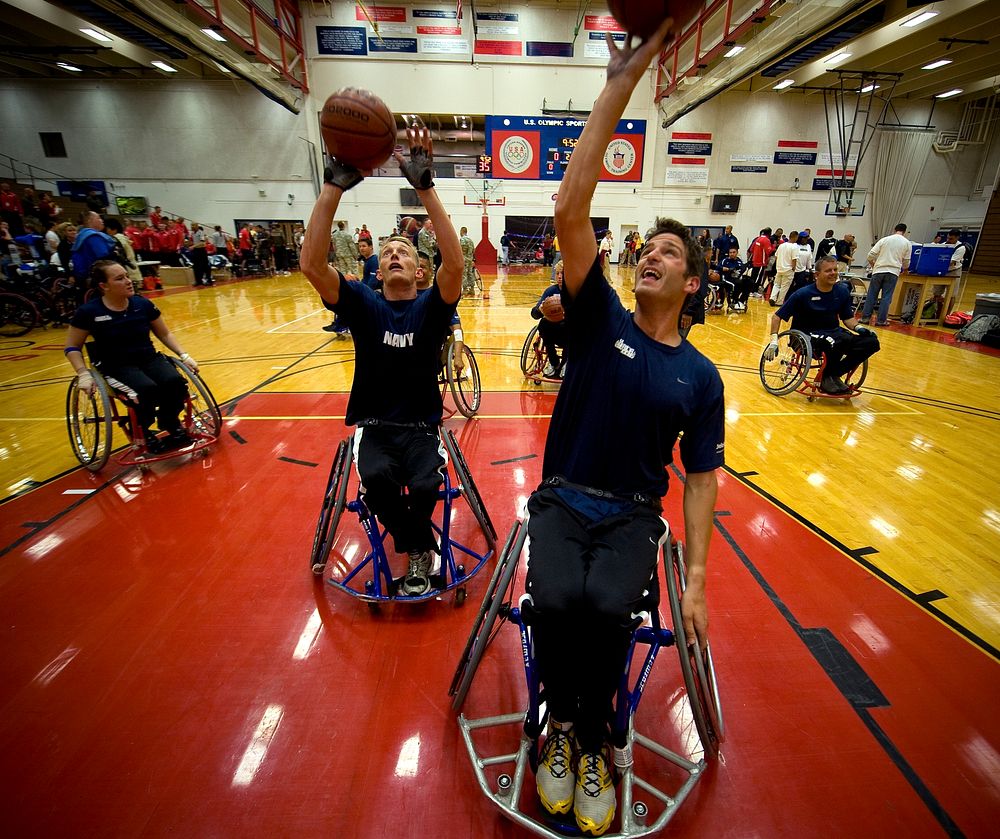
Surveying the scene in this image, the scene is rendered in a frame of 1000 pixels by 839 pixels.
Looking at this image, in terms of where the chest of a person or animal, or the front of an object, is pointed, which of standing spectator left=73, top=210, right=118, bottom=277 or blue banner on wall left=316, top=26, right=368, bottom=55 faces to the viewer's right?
the standing spectator

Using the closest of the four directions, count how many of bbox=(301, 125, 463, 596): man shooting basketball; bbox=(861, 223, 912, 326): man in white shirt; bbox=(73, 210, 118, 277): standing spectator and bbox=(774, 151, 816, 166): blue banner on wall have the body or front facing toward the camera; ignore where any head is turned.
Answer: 2

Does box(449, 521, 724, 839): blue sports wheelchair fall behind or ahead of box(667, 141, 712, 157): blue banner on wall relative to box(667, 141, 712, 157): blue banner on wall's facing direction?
ahead

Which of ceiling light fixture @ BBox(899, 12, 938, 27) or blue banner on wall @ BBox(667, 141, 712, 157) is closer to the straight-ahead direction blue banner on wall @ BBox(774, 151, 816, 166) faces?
the ceiling light fixture

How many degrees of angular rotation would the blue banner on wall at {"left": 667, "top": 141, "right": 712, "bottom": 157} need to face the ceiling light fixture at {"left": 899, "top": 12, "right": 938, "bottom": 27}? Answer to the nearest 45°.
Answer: approximately 45° to its left

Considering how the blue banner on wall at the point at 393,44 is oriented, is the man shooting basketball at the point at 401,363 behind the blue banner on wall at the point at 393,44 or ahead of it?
ahead

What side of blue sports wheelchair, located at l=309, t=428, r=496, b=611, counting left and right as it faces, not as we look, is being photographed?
front

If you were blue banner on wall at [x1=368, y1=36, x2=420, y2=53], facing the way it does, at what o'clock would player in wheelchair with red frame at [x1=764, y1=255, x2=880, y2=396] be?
The player in wheelchair with red frame is roughly at 11 o'clock from the blue banner on wall.

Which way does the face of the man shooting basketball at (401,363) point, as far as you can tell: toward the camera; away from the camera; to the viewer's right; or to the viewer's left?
toward the camera

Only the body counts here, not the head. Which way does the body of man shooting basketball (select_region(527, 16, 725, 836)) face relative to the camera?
toward the camera

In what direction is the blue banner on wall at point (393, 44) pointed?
toward the camera

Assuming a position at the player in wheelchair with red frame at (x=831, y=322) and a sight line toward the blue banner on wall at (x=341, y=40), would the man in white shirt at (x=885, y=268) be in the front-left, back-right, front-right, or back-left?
front-right

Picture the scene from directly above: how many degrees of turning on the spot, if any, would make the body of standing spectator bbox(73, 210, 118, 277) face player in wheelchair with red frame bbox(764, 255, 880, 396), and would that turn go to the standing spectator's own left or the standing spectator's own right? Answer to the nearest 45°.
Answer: approximately 45° to the standing spectator's own right

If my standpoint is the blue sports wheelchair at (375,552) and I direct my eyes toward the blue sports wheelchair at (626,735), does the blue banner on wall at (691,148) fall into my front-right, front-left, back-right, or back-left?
back-left

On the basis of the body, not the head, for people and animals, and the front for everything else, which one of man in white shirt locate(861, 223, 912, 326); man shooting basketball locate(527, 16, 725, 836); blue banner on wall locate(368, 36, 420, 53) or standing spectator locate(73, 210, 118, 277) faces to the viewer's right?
the standing spectator

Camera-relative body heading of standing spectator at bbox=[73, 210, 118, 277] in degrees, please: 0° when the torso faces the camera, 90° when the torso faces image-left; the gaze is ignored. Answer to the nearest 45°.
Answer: approximately 270°

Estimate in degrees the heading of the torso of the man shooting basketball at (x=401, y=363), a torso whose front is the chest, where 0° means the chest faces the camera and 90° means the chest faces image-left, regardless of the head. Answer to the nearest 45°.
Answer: approximately 0°

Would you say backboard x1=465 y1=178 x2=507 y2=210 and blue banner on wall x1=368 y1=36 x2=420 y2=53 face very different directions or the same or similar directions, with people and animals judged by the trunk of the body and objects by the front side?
same or similar directions
